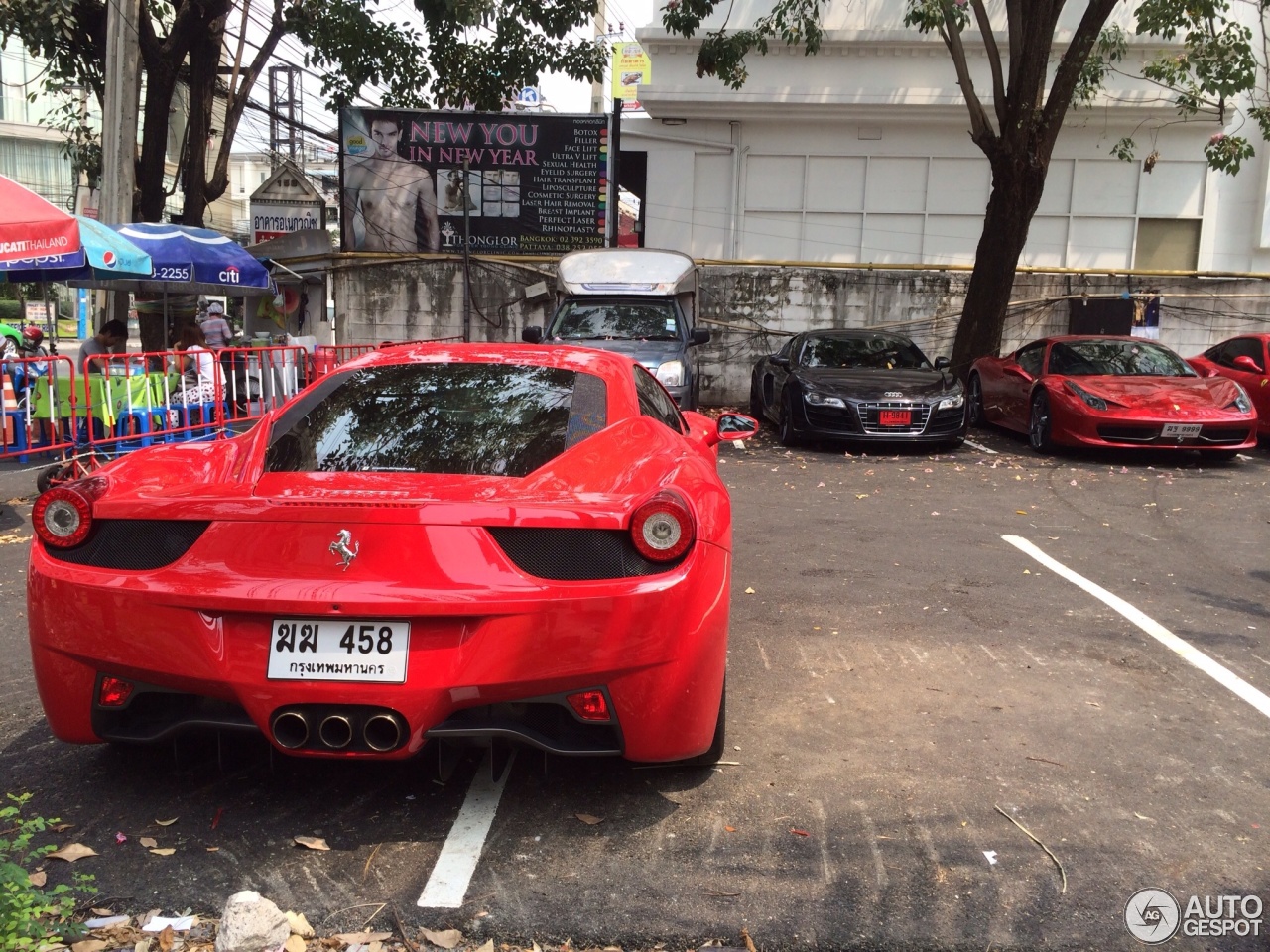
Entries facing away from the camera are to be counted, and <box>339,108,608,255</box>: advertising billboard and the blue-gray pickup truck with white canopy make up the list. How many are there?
0

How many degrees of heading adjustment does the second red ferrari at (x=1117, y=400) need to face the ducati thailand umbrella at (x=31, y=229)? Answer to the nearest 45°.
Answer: approximately 90° to its right

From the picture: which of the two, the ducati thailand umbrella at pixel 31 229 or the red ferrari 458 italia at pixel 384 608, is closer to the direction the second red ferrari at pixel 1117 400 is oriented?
the red ferrari 458 italia

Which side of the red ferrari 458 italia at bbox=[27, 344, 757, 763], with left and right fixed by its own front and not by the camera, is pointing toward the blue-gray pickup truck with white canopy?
front

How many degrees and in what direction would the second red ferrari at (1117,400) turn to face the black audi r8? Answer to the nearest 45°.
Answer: approximately 135° to its right

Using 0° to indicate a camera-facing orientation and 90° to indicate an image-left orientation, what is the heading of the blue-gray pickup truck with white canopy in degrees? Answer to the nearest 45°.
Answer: approximately 0°

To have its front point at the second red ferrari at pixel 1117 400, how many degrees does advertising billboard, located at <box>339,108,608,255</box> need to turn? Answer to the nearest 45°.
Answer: approximately 45° to its left

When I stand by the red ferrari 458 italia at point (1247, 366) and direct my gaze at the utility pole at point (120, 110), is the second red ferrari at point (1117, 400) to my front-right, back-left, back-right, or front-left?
front-left

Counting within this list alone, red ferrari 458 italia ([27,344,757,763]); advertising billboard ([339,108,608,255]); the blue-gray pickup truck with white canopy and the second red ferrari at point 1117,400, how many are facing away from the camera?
1

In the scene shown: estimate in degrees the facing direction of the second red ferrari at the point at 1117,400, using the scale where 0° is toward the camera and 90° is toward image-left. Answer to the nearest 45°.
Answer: approximately 315°

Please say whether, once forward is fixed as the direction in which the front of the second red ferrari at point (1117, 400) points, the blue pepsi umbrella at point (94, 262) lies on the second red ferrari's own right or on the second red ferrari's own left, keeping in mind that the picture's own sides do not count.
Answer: on the second red ferrari's own right

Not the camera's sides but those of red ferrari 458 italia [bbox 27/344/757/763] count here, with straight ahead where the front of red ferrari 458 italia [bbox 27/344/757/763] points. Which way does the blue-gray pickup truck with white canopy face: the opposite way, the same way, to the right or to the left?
the opposite way

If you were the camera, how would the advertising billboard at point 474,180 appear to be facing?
facing the viewer

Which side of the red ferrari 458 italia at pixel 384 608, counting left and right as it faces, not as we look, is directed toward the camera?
back

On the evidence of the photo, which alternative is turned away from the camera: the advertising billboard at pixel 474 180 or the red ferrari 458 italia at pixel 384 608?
the red ferrari 458 italia

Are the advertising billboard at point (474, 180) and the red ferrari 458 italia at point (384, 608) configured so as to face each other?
yes

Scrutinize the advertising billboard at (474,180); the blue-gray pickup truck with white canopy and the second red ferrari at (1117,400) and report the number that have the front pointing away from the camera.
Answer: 0
